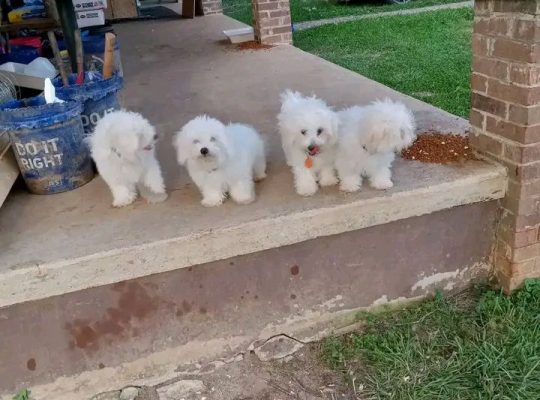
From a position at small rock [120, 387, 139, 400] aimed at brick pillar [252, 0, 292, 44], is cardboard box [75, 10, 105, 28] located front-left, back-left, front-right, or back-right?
front-left

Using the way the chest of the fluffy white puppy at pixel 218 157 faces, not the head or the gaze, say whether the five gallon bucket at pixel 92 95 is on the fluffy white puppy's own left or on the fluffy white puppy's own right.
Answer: on the fluffy white puppy's own right

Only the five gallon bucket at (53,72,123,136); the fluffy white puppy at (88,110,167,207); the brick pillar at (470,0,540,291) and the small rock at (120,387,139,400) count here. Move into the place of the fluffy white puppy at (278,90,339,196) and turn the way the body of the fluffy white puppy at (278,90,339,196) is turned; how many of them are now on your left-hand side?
1

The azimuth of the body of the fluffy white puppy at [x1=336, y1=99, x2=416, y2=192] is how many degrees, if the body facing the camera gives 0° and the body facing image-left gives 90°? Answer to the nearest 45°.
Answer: approximately 315°

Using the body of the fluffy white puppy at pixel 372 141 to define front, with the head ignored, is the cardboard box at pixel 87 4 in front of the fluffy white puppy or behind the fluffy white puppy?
behind

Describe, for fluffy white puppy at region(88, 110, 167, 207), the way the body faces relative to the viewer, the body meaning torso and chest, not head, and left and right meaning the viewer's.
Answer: facing the viewer and to the right of the viewer

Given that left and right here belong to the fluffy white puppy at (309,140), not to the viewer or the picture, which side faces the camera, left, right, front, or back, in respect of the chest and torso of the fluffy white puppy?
front

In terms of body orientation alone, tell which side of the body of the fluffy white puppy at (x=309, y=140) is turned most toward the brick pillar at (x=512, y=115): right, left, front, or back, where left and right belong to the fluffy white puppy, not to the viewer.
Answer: left

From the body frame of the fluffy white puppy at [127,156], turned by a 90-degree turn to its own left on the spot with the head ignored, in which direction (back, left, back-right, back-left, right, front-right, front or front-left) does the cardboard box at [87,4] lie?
front-left

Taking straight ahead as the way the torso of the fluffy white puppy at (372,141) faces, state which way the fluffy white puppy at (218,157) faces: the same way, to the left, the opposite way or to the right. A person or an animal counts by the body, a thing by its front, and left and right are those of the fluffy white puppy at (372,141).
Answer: to the right
